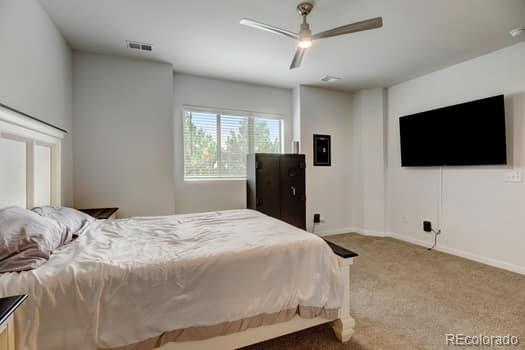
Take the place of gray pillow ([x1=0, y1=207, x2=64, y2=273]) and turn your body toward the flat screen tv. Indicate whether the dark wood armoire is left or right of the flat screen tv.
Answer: left

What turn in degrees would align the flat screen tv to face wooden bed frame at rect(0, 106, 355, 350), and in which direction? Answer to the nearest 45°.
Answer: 0° — it already faces it

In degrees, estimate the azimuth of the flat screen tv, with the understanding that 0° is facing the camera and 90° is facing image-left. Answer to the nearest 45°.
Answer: approximately 45°

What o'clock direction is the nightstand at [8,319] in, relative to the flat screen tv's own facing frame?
The nightstand is roughly at 11 o'clock from the flat screen tv.

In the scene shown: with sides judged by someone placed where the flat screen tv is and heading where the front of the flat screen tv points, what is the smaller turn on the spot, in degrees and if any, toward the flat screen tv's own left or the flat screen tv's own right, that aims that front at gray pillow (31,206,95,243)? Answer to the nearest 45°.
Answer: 0° — it already faces it

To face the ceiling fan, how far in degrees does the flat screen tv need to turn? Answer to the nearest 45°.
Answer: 0° — it already faces it
